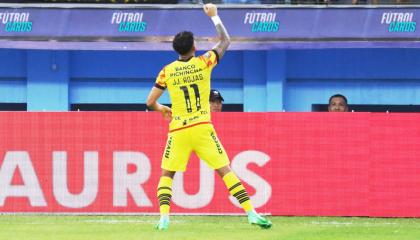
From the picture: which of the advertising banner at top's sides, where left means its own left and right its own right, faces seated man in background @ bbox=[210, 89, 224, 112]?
front

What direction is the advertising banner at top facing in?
toward the camera

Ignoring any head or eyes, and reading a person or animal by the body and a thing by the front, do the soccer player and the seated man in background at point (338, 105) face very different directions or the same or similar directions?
very different directions

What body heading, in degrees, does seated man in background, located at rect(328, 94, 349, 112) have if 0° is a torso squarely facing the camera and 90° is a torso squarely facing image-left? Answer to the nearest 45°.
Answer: approximately 0°

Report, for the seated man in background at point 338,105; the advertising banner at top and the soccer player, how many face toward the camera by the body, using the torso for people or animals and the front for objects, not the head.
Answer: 2

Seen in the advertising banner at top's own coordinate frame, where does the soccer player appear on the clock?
The soccer player is roughly at 12 o'clock from the advertising banner at top.

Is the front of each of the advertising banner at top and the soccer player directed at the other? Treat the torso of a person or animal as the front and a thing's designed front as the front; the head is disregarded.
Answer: yes

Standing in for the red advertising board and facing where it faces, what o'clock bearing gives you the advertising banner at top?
The advertising banner at top is roughly at 6 o'clock from the red advertising board.

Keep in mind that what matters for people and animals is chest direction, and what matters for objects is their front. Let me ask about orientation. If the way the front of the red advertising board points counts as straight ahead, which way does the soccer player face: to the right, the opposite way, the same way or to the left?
the opposite way

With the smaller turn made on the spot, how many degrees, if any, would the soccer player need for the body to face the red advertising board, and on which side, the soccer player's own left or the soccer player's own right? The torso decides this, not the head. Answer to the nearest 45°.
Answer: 0° — they already face it

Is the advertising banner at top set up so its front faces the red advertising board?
yes

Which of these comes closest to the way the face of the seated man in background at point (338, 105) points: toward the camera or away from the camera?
toward the camera

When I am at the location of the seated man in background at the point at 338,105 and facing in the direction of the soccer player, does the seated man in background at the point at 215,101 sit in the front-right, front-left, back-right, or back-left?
front-right

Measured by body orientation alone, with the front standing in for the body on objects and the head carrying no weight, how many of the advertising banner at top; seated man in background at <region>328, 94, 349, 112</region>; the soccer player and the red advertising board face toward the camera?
3

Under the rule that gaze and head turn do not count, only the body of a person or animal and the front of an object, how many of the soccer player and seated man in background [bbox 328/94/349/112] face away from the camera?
1

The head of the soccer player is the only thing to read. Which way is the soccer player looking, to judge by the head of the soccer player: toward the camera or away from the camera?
away from the camera

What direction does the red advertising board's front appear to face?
toward the camera
